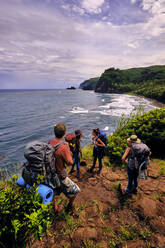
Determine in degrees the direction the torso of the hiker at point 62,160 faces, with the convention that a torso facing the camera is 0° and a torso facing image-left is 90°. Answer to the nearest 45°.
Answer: approximately 225°

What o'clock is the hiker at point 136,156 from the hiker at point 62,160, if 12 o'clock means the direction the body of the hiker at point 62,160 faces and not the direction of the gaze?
the hiker at point 136,156 is roughly at 1 o'clock from the hiker at point 62,160.
